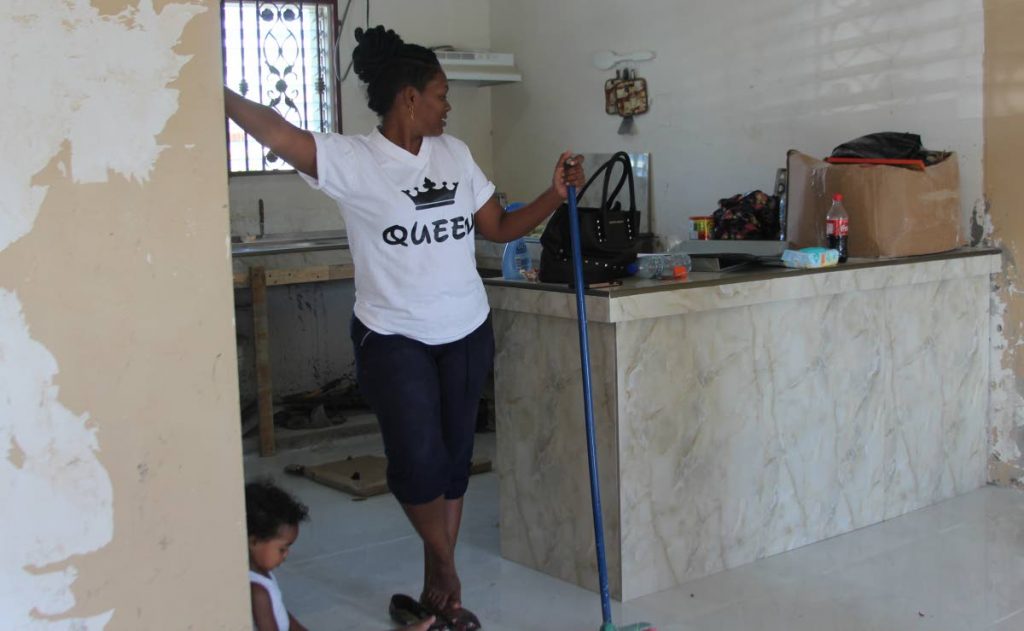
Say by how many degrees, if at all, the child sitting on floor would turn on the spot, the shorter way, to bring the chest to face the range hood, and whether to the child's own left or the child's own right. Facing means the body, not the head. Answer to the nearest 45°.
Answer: approximately 90° to the child's own left

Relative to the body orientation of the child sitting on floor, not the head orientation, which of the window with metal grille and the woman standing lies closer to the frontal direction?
the woman standing

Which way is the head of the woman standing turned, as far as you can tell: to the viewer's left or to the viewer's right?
to the viewer's right

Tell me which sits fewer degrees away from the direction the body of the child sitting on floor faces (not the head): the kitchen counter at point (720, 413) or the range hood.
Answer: the kitchen counter

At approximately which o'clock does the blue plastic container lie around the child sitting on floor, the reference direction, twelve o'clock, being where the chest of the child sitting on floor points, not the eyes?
The blue plastic container is roughly at 10 o'clock from the child sitting on floor.

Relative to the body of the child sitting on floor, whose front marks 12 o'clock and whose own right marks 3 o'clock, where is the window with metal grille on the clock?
The window with metal grille is roughly at 9 o'clock from the child sitting on floor.

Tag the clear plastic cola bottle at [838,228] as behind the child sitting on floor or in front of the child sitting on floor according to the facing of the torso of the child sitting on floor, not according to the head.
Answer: in front

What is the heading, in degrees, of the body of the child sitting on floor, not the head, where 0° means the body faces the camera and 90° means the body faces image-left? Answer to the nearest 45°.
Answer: approximately 270°

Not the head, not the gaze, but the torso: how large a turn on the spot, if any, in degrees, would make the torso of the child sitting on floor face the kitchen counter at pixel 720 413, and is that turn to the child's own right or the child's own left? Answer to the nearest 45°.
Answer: approximately 45° to the child's own left

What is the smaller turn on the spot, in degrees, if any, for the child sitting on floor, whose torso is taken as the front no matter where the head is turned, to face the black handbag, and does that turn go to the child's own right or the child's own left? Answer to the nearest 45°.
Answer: approximately 45° to the child's own left

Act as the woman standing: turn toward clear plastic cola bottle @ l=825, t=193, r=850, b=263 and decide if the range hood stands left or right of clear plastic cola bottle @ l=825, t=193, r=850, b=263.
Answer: left

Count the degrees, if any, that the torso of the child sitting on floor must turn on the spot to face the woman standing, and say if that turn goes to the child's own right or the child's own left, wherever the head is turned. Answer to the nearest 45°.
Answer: approximately 45° to the child's own left
